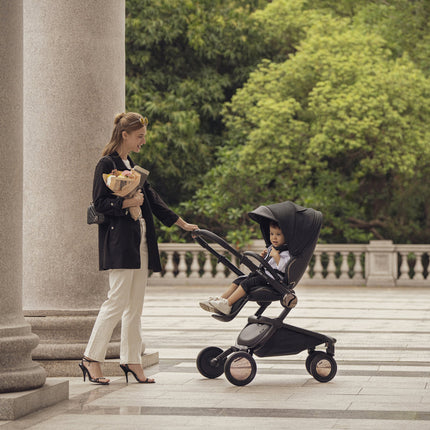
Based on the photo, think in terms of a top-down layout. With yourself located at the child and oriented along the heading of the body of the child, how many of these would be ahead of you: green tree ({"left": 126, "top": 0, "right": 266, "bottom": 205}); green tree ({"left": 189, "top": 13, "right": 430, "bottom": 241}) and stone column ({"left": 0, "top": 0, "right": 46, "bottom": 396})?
1

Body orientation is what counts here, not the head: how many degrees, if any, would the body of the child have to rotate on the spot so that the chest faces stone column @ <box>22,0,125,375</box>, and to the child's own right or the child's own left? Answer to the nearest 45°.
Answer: approximately 45° to the child's own right

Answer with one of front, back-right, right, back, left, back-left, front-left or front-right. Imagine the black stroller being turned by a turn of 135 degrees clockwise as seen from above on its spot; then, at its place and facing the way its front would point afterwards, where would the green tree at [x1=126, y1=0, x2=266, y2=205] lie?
back-right

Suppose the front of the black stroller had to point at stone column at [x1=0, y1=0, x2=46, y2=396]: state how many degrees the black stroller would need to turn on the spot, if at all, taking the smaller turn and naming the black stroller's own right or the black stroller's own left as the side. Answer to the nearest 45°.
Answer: approximately 135° to the black stroller's own right

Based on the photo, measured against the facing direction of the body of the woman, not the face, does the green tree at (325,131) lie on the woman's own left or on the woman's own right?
on the woman's own left

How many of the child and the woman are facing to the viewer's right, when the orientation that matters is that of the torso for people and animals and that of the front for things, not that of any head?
1

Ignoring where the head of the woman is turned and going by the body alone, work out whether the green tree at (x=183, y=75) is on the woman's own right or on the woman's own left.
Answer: on the woman's own left

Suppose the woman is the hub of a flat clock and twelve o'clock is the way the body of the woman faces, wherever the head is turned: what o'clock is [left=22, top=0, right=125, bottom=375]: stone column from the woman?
The stone column is roughly at 8 o'clock from the woman.

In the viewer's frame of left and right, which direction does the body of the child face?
facing the viewer and to the left of the viewer

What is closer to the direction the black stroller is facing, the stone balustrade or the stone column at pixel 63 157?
the stone balustrade

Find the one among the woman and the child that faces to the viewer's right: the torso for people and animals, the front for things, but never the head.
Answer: the woman

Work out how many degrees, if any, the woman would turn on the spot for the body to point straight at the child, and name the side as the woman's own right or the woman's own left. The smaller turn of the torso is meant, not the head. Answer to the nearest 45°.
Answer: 0° — they already face them

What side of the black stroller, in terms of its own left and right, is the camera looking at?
right

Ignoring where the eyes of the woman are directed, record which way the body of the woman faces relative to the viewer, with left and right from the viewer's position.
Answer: facing to the right of the viewer

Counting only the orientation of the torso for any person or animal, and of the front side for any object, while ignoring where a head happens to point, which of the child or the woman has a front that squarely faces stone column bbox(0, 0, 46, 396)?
the child

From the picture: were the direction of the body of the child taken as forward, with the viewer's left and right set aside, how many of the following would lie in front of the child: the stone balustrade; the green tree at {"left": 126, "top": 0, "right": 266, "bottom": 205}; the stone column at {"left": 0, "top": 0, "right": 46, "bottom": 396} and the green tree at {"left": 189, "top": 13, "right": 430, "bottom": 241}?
1

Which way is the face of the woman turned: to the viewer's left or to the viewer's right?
to the viewer's right

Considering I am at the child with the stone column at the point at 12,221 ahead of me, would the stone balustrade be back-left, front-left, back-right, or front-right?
back-right
